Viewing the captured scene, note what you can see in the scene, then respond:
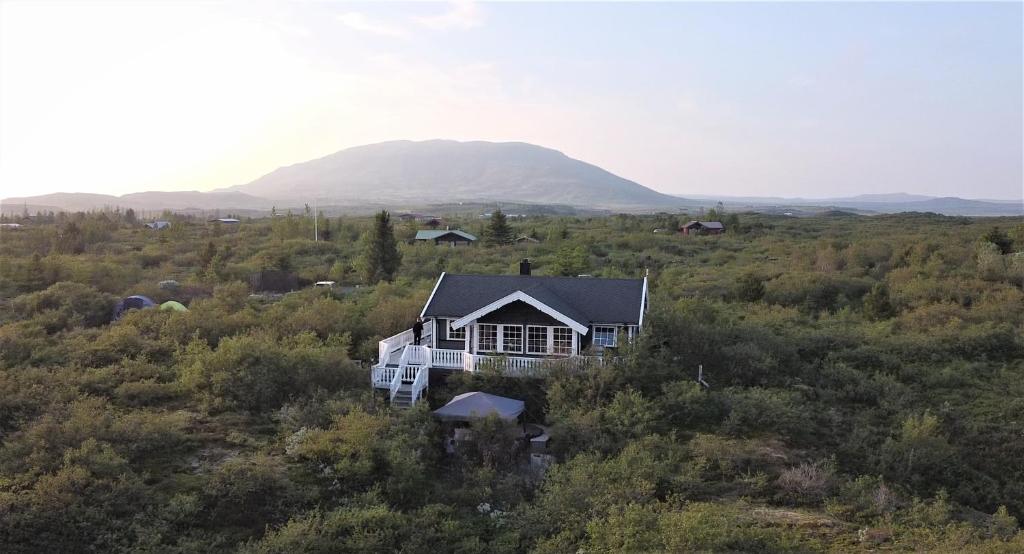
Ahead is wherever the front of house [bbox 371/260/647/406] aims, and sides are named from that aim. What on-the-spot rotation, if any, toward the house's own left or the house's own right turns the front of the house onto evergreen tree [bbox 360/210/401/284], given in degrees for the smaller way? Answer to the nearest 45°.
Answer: approximately 180°

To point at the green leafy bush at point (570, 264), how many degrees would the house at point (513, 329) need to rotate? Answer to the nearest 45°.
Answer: approximately 180°

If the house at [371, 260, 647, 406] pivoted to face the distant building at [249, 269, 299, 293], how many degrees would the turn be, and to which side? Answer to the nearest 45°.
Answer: approximately 135° to its right

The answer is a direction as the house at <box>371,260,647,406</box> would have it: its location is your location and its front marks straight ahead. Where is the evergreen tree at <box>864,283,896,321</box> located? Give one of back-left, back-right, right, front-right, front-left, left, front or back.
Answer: back-left

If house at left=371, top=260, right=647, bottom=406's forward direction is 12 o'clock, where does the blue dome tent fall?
The blue dome tent is roughly at 4 o'clock from the house.

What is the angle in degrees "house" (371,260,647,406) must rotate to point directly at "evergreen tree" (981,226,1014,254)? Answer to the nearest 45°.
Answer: approximately 135° to its left

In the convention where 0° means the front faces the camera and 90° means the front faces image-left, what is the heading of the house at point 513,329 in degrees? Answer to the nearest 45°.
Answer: approximately 0°
